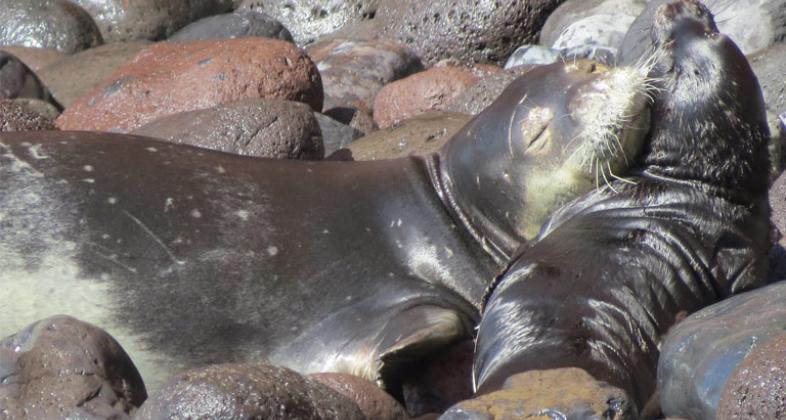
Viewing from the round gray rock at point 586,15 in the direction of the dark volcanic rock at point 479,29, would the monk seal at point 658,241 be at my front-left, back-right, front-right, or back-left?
back-left

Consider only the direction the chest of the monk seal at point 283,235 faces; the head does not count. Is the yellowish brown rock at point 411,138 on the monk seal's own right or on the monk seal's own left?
on the monk seal's own left

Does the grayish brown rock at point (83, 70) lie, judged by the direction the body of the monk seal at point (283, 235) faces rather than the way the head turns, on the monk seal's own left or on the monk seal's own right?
on the monk seal's own left

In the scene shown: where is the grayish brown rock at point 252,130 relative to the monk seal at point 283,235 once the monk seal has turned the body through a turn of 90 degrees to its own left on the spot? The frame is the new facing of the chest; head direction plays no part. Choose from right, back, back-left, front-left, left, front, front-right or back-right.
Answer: front

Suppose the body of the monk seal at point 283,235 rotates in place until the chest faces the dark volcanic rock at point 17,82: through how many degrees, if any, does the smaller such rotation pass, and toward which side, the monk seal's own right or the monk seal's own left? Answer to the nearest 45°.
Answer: approximately 135° to the monk seal's own left

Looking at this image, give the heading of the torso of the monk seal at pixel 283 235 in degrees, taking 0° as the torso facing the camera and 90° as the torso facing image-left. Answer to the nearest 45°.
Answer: approximately 270°

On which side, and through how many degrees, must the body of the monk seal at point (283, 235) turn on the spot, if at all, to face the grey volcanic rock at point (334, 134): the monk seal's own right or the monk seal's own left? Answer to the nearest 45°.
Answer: approximately 90° to the monk seal's own left

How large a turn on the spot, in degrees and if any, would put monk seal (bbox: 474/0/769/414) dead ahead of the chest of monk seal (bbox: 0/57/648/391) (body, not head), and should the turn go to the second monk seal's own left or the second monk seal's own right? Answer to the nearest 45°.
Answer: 0° — it already faces it

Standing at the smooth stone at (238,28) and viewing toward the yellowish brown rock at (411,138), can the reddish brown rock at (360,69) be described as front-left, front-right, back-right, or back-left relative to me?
front-left

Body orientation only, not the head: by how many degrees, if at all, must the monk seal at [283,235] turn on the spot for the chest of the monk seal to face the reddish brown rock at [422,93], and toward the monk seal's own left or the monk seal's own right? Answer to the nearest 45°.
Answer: approximately 90° to the monk seal's own left

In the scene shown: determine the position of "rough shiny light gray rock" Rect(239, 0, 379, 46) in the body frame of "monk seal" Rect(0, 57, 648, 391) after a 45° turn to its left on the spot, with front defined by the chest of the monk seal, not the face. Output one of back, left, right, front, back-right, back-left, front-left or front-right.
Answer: front-left

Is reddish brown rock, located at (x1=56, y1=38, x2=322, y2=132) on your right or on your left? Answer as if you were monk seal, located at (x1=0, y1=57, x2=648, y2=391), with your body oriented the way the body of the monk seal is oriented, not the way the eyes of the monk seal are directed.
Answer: on your left
